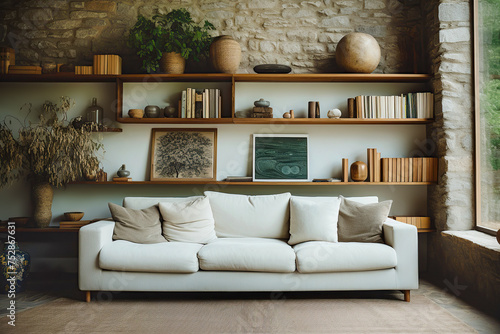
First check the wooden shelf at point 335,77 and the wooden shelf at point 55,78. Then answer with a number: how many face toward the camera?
2

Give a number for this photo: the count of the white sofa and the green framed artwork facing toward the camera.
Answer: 2

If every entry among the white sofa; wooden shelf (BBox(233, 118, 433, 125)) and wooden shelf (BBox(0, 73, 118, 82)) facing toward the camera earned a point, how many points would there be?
3

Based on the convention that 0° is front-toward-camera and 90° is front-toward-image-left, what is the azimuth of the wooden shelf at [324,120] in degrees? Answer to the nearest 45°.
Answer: approximately 0°

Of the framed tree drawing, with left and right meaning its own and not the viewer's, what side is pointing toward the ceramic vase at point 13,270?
right

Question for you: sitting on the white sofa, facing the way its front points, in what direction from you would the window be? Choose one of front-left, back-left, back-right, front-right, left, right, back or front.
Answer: left

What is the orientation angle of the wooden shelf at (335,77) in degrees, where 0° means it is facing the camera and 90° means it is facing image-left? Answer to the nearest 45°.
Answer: approximately 0°

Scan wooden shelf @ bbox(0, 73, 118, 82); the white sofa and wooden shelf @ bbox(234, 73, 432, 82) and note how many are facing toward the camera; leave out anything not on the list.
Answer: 3

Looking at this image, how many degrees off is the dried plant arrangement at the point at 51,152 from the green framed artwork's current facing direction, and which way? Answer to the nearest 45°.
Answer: approximately 90° to its right

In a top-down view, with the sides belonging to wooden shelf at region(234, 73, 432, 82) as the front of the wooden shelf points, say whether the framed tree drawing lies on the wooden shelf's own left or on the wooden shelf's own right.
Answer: on the wooden shelf's own right
